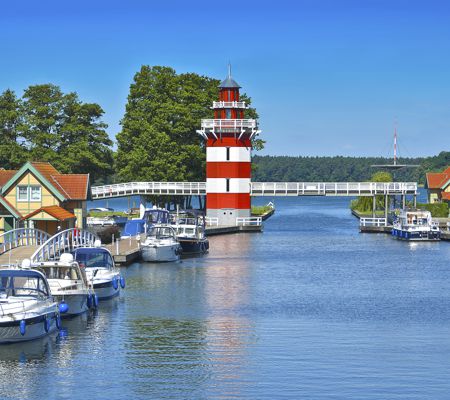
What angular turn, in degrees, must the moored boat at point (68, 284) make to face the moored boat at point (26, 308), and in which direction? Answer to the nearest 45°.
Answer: approximately 45° to its right
